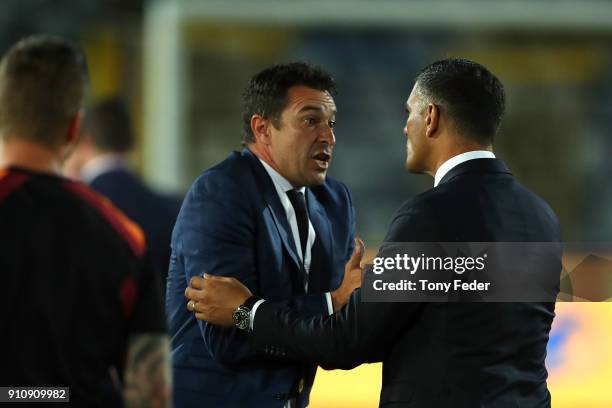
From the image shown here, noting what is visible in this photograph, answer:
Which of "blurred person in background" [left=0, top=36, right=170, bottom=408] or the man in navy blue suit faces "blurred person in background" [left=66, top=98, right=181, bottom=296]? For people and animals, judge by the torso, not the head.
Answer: "blurred person in background" [left=0, top=36, right=170, bottom=408]

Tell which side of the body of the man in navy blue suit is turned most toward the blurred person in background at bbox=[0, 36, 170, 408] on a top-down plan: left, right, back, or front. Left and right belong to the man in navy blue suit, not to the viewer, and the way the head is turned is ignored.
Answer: right

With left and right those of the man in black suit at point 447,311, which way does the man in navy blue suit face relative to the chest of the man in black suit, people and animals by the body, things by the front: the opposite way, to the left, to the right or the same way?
the opposite way

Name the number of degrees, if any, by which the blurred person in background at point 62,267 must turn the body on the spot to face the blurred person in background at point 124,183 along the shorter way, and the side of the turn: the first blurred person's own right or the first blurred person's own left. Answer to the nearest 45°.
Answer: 0° — they already face them

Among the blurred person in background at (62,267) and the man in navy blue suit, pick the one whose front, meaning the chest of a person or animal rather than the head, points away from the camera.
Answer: the blurred person in background

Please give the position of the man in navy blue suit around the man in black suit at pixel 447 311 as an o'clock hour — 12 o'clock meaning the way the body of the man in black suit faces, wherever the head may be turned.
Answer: The man in navy blue suit is roughly at 11 o'clock from the man in black suit.

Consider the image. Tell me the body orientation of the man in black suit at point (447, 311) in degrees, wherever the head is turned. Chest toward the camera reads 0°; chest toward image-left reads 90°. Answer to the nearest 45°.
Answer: approximately 135°

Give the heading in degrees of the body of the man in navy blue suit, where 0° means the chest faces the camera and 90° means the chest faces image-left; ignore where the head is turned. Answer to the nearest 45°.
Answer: approximately 315°

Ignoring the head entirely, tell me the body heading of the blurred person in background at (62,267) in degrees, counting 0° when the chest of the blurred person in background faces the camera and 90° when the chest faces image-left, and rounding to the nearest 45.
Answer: approximately 180°

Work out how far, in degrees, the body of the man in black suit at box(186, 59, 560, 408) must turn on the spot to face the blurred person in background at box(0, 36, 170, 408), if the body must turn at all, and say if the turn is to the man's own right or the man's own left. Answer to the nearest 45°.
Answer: approximately 90° to the man's own left

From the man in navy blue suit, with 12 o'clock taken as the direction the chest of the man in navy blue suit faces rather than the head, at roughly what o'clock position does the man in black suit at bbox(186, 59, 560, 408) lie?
The man in black suit is roughly at 11 o'clock from the man in navy blue suit.

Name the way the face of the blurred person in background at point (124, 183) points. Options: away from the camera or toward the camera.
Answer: away from the camera

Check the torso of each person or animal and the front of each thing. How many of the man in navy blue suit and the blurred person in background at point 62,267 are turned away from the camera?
1
